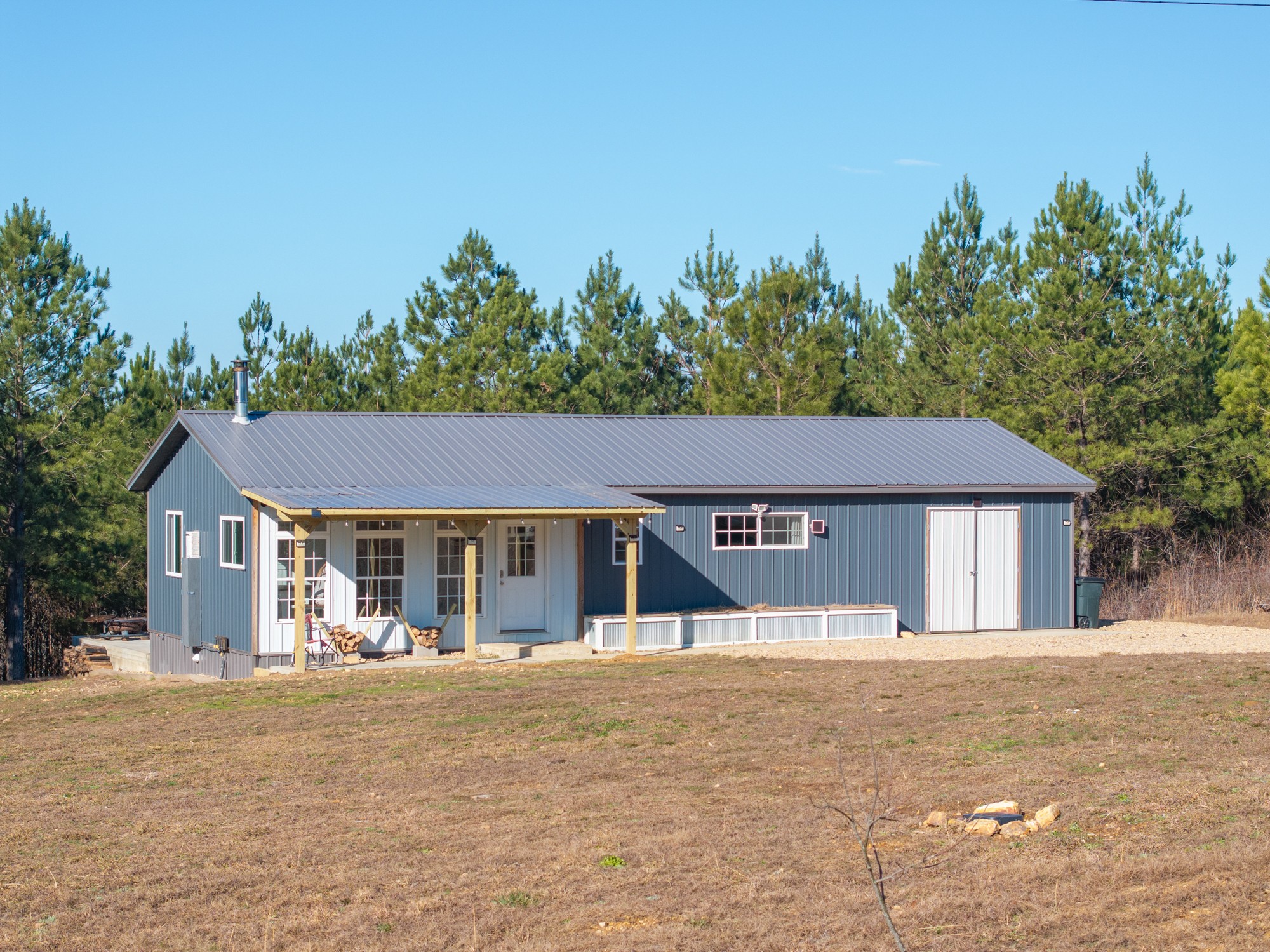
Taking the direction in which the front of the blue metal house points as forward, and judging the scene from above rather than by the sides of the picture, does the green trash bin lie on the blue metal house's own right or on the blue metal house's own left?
on the blue metal house's own left

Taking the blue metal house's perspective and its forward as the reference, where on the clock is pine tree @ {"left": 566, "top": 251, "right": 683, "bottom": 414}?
The pine tree is roughly at 6 o'clock from the blue metal house.

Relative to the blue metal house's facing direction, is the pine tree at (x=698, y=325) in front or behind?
behind

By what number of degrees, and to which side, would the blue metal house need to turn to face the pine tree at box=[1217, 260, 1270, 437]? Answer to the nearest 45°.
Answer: approximately 135° to its left

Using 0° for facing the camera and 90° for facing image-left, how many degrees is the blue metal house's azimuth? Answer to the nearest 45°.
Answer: approximately 0°

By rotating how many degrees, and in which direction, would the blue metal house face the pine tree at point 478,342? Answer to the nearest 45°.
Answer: approximately 180°

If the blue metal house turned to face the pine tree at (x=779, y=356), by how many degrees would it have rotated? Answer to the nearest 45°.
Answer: approximately 180°
